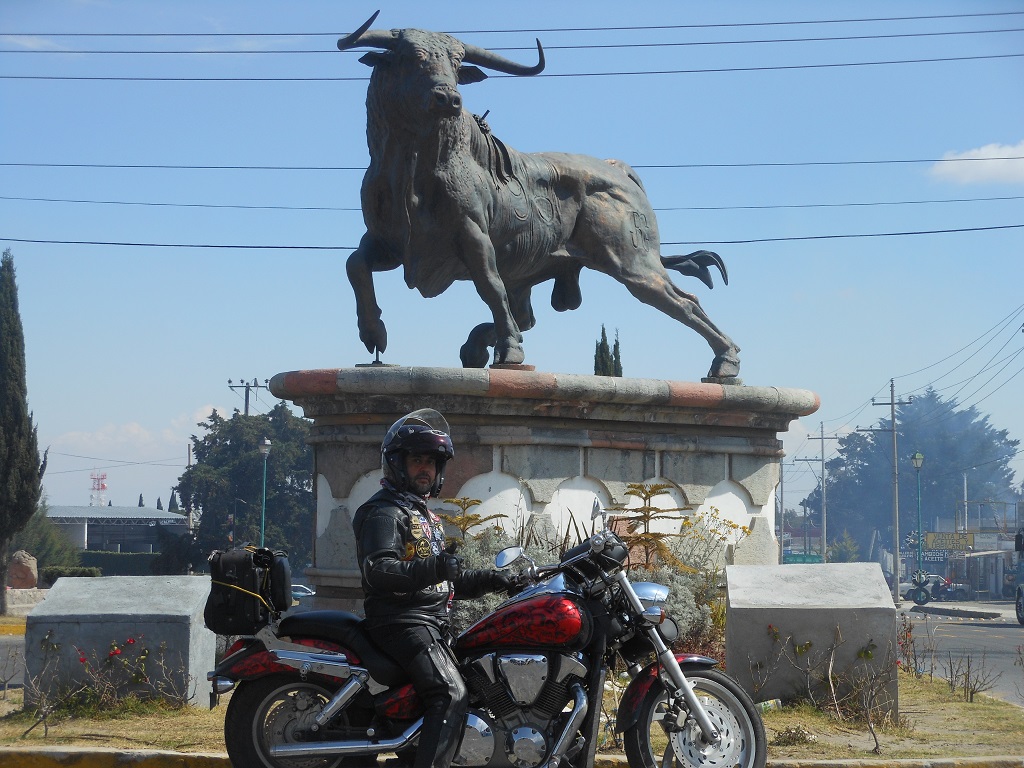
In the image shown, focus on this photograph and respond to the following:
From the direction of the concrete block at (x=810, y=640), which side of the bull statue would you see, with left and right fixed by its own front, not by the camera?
left

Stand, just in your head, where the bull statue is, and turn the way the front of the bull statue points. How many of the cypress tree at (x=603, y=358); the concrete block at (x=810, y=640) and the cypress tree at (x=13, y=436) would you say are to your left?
1

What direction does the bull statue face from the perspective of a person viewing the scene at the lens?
facing the viewer and to the left of the viewer

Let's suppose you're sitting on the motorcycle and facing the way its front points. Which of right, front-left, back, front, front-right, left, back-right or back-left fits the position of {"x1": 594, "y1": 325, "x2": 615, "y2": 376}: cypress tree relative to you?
left

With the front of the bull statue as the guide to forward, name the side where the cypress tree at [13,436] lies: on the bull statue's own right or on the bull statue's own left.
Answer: on the bull statue's own right

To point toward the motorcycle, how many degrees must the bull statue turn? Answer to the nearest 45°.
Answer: approximately 45° to its left

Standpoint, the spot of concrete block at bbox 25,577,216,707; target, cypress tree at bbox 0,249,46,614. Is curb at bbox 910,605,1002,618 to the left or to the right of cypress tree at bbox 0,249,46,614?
right

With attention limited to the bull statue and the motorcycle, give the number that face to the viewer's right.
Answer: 1

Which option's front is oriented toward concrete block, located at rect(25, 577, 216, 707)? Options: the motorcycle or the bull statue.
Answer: the bull statue

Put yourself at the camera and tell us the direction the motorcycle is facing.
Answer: facing to the right of the viewer

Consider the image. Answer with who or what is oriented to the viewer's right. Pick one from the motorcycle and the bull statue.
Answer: the motorcycle

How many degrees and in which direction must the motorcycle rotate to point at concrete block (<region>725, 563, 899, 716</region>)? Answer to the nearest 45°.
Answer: approximately 45° to its left
